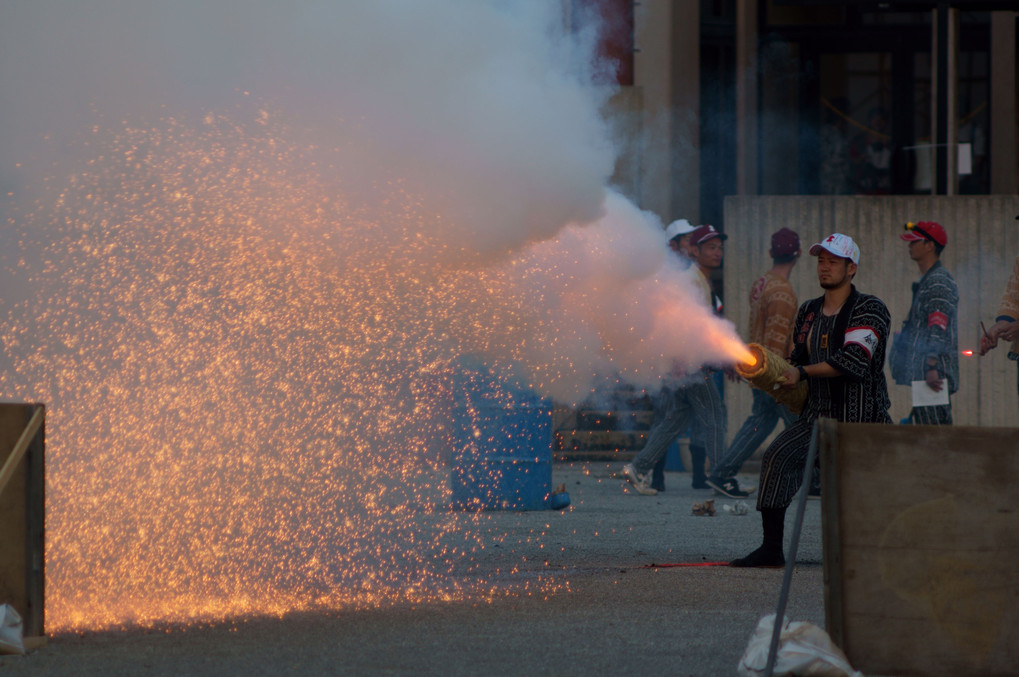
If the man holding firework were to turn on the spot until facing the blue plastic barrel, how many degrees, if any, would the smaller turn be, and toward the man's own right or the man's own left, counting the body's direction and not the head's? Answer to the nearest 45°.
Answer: approximately 90° to the man's own right

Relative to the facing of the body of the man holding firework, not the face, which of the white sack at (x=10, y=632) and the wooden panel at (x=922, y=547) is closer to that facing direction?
the white sack

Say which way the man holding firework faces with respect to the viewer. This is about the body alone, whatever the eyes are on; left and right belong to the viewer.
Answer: facing the viewer and to the left of the viewer

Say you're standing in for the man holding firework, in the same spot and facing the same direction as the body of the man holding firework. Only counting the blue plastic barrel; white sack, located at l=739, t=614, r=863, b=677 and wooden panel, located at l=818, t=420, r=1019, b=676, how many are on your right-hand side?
1

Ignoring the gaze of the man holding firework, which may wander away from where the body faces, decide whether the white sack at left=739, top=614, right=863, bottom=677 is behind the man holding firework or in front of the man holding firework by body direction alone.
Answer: in front

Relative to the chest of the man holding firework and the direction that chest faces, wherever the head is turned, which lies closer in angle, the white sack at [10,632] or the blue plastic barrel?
the white sack

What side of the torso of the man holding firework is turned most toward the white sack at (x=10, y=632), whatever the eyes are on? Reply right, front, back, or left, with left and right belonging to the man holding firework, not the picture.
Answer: front

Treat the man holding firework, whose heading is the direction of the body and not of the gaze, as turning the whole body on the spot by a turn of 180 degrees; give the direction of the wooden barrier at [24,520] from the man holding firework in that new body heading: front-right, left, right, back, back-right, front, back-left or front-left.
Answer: back

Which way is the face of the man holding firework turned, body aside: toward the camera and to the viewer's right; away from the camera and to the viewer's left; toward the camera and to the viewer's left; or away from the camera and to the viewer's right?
toward the camera and to the viewer's left
